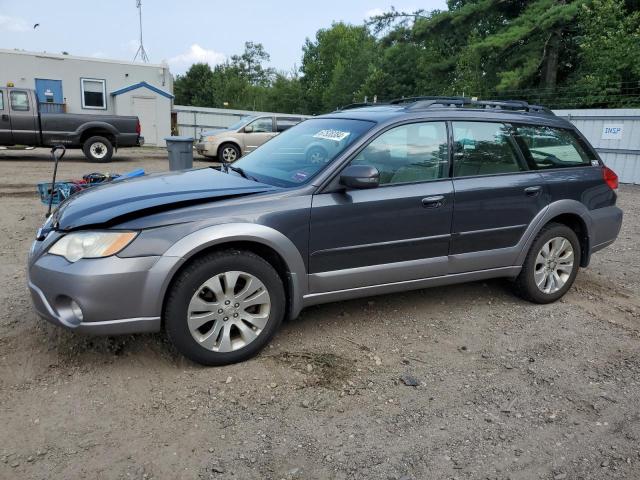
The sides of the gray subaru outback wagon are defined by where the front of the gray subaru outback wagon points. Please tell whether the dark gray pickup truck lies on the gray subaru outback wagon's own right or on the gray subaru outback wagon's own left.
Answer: on the gray subaru outback wagon's own right

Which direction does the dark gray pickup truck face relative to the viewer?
to the viewer's left

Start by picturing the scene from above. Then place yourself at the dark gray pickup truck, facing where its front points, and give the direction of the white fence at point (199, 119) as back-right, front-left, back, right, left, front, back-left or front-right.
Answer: back-right

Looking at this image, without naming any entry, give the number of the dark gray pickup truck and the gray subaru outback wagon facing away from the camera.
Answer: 0

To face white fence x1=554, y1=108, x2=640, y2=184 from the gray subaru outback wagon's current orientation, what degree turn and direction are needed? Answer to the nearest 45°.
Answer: approximately 180°

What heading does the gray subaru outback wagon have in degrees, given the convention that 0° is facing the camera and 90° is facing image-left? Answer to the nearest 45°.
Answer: approximately 45°
